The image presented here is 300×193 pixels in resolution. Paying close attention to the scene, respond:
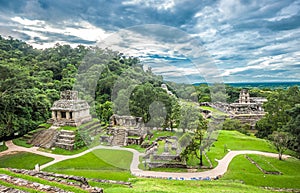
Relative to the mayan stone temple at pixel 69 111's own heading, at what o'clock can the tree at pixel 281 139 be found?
The tree is roughly at 9 o'clock from the mayan stone temple.

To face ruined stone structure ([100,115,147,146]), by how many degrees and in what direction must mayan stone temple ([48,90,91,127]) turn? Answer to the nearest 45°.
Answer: approximately 90° to its left

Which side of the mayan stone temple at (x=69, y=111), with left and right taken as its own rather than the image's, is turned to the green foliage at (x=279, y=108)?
left

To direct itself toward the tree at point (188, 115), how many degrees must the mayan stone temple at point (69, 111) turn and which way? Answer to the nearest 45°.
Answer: approximately 90° to its left

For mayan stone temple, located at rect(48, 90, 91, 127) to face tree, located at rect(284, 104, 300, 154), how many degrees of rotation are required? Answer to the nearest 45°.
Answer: approximately 90° to its left
